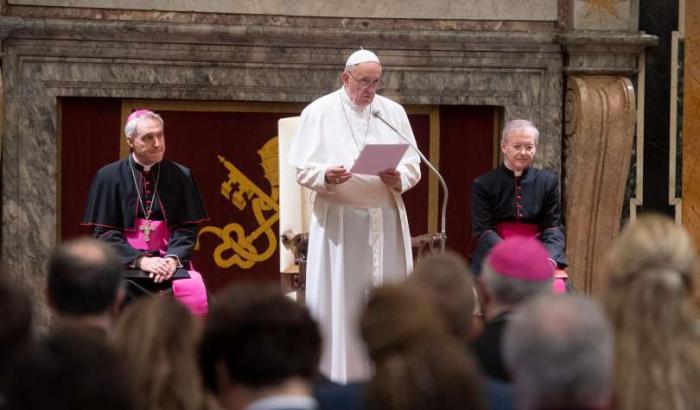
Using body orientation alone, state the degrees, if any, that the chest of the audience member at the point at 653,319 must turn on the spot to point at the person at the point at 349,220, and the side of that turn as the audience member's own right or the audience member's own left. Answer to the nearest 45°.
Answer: approximately 45° to the audience member's own left

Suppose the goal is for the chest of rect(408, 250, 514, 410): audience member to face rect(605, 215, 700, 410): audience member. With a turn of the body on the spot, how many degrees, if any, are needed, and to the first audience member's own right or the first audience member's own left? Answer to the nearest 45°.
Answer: approximately 90° to the first audience member's own right

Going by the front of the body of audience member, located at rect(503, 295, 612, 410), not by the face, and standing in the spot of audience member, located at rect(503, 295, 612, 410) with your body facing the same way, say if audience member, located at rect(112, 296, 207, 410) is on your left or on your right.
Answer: on your left

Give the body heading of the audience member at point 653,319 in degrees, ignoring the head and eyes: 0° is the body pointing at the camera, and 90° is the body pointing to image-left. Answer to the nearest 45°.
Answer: approximately 180°

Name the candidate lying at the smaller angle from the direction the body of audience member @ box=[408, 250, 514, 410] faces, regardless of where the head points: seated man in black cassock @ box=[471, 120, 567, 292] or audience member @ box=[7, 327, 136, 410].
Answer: the seated man in black cassock

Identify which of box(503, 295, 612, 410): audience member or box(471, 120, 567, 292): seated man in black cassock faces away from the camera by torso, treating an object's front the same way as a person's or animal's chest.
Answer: the audience member

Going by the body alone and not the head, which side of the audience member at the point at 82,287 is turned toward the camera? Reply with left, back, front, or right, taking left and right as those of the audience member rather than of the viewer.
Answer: back

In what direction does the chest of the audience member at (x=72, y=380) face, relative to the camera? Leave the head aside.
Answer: away from the camera

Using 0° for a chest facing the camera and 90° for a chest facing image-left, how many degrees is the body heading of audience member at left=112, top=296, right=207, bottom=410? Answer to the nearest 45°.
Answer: approximately 180°

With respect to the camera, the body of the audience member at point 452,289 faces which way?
away from the camera

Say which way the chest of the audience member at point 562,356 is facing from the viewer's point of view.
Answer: away from the camera

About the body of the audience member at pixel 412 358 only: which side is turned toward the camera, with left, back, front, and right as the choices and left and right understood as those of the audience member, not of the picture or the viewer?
back

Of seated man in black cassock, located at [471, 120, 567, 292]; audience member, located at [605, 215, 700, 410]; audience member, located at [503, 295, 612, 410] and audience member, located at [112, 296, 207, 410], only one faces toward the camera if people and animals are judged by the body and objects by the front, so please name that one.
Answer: the seated man in black cassock

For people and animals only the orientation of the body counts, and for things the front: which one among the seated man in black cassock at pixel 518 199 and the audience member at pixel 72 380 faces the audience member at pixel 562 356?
the seated man in black cassock
